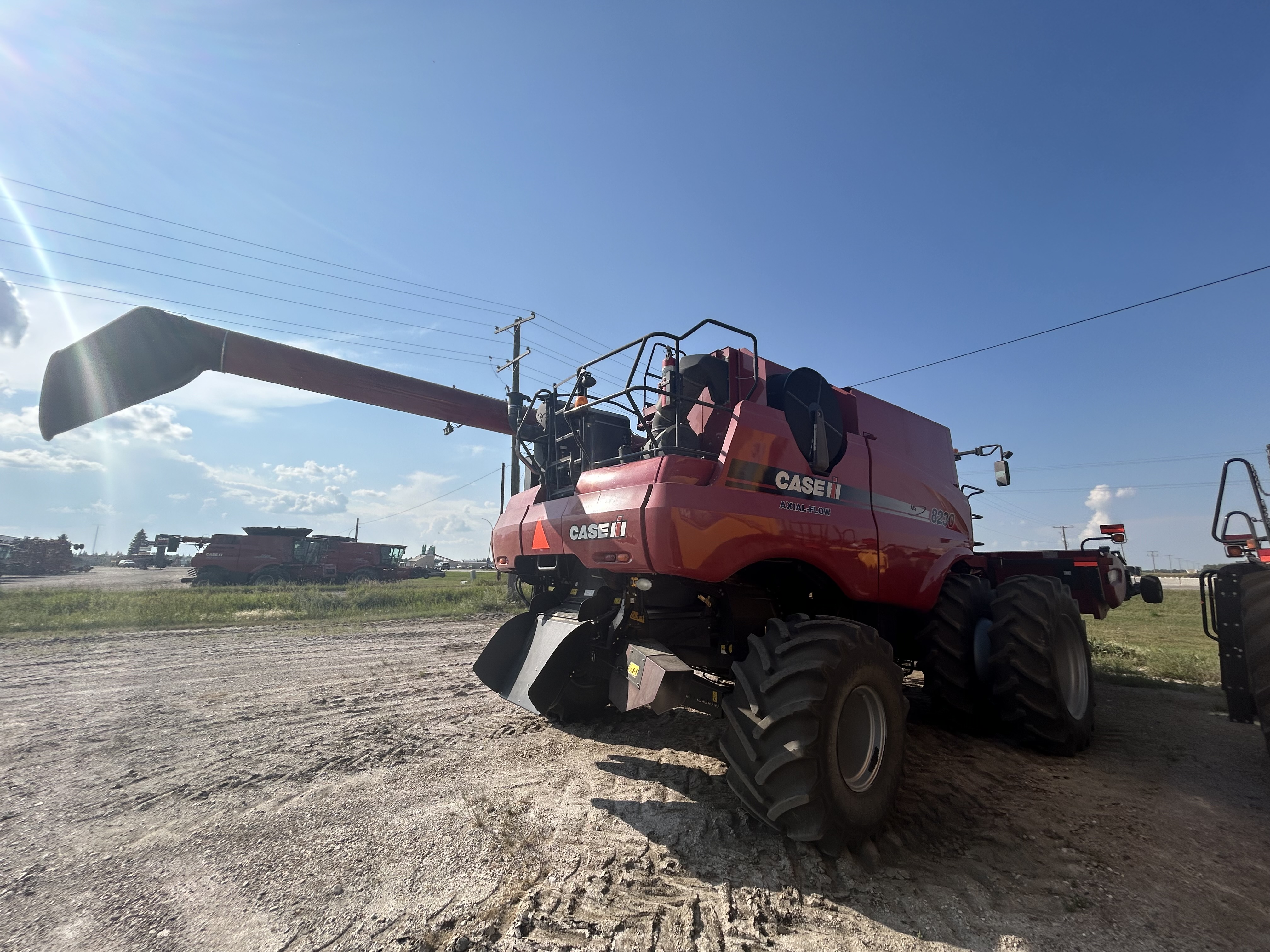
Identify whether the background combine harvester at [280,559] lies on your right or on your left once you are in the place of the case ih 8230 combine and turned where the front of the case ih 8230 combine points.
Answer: on your left

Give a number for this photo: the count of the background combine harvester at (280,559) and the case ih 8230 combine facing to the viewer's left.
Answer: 0

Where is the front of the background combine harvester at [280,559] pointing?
to the viewer's right

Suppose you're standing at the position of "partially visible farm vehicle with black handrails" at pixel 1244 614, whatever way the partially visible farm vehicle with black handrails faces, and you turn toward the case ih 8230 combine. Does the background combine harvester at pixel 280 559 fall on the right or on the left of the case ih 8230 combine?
right

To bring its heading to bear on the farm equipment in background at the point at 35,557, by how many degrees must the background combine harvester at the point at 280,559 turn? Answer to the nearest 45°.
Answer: approximately 135° to its left

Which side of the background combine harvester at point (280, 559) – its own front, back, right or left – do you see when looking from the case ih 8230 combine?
right

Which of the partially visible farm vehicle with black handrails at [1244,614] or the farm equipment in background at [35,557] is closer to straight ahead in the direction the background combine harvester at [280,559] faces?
the partially visible farm vehicle with black handrails

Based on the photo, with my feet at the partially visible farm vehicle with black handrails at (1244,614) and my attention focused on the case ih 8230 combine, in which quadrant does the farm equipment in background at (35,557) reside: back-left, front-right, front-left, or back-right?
front-right

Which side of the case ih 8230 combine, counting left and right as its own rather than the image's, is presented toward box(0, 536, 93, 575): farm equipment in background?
left

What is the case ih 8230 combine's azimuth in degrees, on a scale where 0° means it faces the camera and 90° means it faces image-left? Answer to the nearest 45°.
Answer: approximately 225°

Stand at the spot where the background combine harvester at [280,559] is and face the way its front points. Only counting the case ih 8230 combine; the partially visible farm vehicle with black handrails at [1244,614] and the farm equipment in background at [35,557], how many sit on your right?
2

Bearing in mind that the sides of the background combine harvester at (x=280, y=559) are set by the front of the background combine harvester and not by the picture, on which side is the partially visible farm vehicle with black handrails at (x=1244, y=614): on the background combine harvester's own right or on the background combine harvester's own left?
on the background combine harvester's own right
